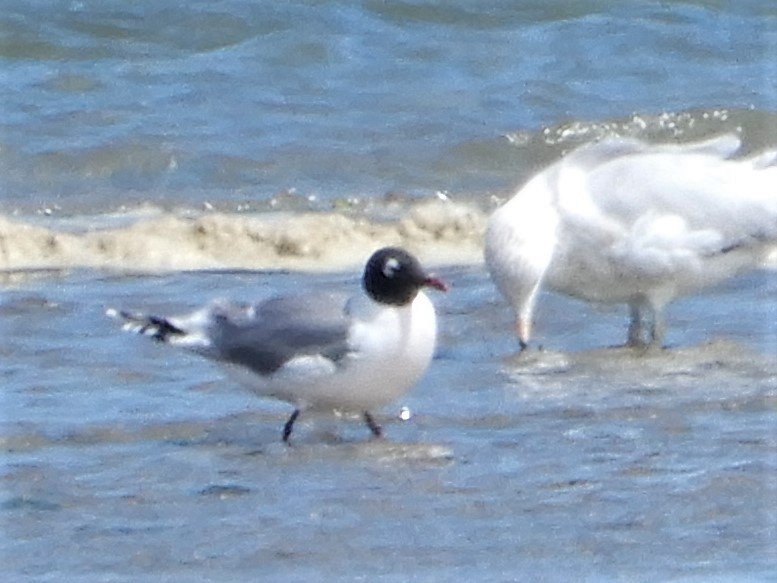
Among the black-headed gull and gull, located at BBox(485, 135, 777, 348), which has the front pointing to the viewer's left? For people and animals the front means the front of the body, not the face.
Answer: the gull

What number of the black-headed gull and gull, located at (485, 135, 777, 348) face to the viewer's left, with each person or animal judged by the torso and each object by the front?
1

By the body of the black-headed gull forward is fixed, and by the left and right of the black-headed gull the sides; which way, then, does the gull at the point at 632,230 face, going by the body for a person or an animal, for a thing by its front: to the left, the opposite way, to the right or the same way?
the opposite way

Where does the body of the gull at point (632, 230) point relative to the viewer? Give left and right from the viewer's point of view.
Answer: facing to the left of the viewer

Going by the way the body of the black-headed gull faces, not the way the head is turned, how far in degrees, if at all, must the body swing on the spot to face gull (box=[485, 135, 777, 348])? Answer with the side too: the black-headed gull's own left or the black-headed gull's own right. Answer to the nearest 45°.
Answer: approximately 45° to the black-headed gull's own left

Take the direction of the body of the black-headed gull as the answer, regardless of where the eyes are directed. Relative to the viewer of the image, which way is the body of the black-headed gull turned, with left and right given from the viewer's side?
facing to the right of the viewer
